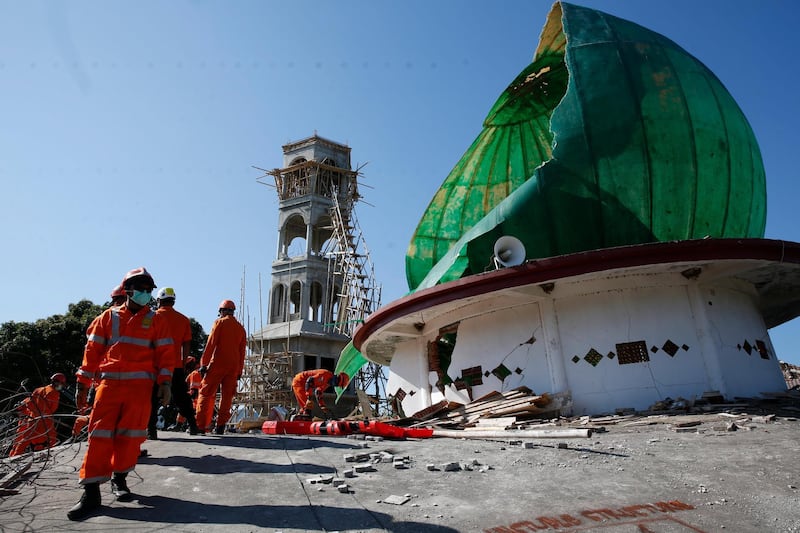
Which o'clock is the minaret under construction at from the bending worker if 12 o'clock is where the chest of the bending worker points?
The minaret under construction is roughly at 9 o'clock from the bending worker.

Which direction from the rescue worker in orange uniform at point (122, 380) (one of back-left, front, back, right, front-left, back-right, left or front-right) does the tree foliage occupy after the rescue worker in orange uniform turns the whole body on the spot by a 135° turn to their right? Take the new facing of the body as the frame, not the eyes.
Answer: front-right

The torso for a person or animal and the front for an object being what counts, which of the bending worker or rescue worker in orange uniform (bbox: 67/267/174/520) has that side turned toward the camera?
the rescue worker in orange uniform

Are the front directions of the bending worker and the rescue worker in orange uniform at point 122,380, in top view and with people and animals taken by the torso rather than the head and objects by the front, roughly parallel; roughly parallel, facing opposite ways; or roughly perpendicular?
roughly perpendicular

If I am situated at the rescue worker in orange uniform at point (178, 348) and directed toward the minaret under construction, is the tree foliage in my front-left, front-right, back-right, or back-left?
front-left

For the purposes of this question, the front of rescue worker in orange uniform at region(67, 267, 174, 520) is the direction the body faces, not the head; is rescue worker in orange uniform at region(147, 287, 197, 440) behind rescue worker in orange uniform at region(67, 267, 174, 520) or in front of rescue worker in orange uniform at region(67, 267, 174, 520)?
behind

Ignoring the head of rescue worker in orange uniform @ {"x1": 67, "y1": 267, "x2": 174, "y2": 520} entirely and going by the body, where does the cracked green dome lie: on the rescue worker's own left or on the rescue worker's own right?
on the rescue worker's own left

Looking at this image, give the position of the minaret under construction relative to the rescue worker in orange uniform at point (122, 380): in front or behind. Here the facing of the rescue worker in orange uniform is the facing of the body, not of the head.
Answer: behind

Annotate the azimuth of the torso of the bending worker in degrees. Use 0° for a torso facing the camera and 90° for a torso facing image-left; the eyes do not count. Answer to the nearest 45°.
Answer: approximately 270°

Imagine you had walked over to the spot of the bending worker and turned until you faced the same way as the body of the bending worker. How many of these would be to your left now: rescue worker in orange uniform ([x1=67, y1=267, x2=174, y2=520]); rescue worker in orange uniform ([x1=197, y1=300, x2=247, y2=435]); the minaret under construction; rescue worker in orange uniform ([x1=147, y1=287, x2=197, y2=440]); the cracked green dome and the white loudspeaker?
1

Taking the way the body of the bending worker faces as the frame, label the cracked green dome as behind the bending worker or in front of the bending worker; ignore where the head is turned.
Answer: in front

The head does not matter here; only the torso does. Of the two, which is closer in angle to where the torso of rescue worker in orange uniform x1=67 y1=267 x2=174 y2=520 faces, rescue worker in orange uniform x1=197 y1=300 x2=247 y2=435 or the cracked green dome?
the cracked green dome

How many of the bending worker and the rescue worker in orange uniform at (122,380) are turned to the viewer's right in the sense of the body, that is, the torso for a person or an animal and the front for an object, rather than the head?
1

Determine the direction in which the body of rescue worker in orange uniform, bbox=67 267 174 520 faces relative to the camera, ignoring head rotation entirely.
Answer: toward the camera

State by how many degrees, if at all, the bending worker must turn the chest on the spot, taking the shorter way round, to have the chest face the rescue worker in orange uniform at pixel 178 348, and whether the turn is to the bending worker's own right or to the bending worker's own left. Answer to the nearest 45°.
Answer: approximately 90° to the bending worker's own right
